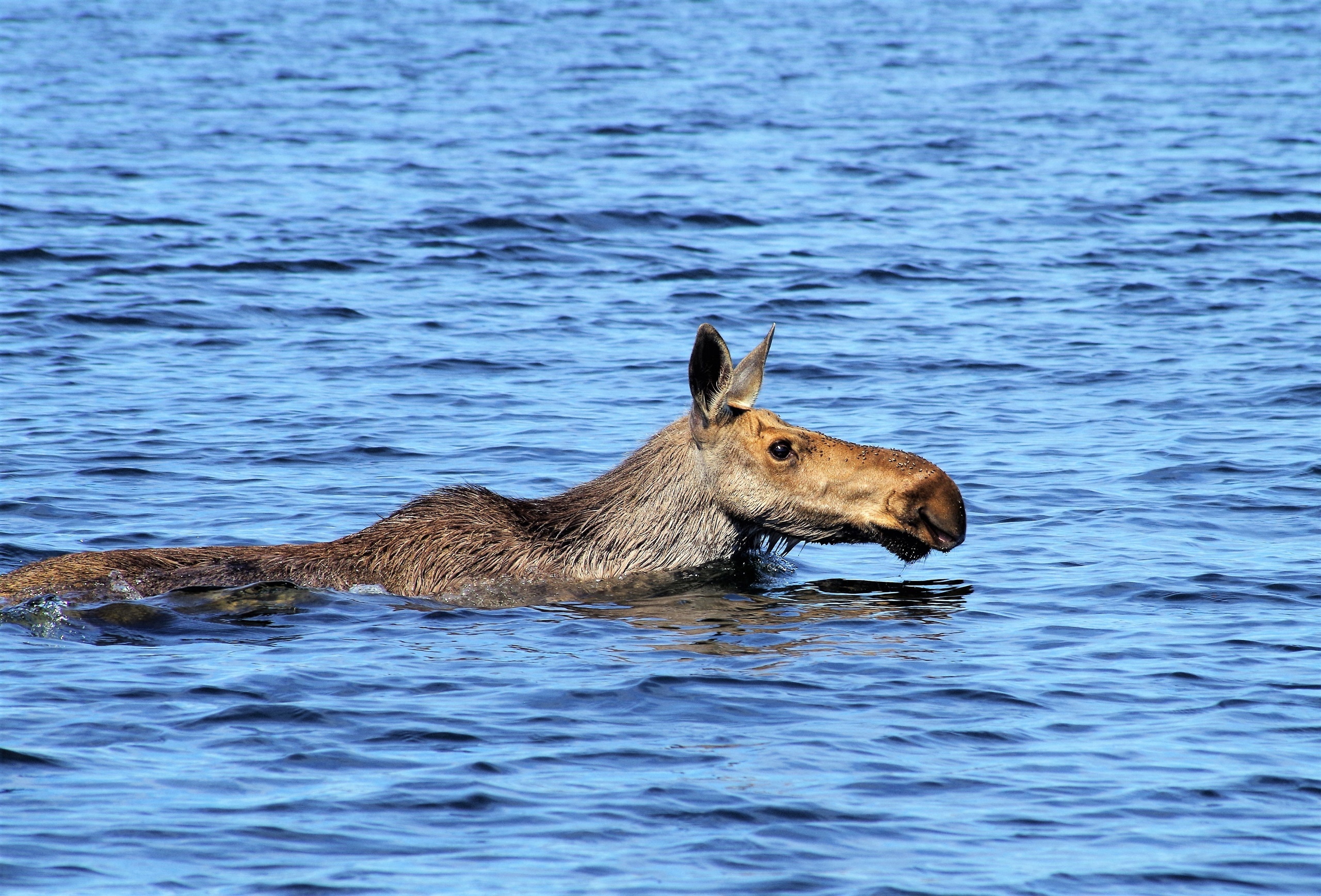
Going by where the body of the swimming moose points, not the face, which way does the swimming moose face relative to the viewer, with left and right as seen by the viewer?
facing to the right of the viewer
